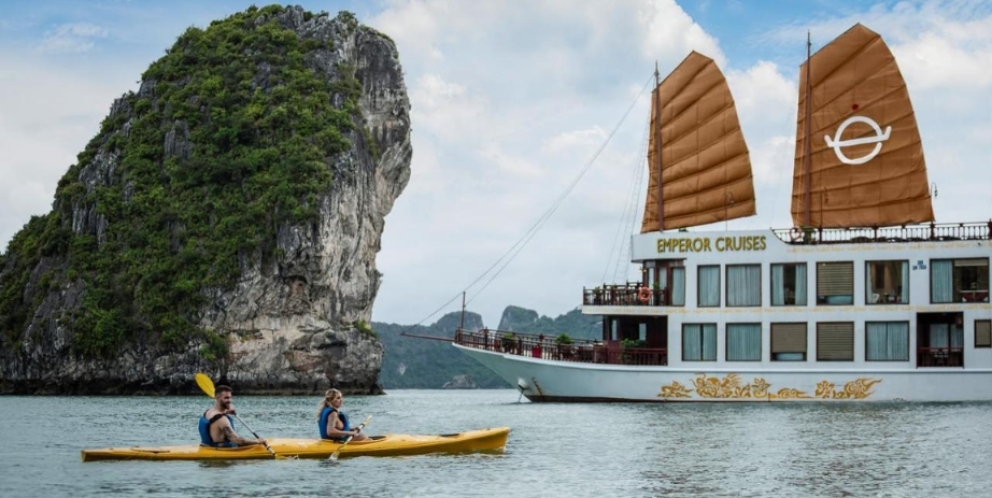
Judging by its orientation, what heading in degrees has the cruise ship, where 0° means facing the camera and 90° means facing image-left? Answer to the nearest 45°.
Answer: approximately 90°

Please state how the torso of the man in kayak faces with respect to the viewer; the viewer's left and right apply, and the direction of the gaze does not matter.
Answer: facing to the right of the viewer

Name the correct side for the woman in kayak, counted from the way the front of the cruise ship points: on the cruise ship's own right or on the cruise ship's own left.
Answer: on the cruise ship's own left

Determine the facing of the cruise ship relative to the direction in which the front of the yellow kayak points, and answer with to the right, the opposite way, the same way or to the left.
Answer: the opposite way

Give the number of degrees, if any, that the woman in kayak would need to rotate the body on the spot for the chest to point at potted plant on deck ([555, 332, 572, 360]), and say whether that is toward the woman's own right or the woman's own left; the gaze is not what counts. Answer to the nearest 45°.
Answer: approximately 90° to the woman's own left

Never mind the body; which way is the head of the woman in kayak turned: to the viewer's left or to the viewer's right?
to the viewer's right

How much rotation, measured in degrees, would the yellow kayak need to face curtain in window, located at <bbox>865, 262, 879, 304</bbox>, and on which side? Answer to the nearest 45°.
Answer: approximately 45° to its left

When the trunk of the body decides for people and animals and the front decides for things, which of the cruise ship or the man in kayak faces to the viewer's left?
the cruise ship

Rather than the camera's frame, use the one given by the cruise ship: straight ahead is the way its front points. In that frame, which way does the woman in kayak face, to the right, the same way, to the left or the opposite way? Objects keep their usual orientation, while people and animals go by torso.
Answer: the opposite way

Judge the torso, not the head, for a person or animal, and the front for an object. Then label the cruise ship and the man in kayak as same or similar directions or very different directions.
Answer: very different directions

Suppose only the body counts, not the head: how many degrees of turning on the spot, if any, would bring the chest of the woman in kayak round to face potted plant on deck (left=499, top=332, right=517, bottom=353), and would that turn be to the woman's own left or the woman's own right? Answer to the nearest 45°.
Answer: approximately 90° to the woman's own left

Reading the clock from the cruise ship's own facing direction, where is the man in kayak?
The man in kayak is roughly at 10 o'clock from the cruise ship.

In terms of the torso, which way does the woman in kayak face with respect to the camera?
to the viewer's right

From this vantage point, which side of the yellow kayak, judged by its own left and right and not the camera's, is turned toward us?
right
